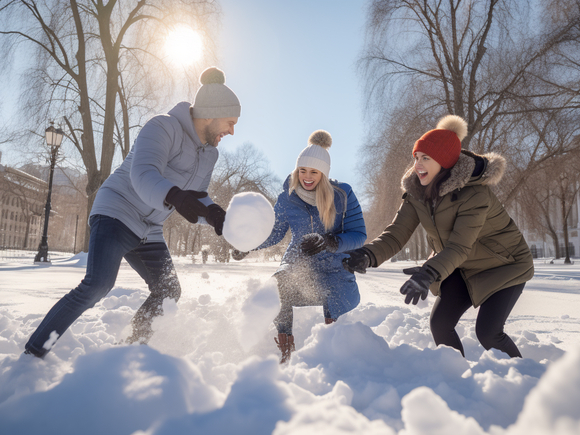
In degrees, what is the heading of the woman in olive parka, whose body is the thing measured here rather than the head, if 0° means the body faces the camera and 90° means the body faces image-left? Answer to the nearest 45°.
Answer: approximately 45°

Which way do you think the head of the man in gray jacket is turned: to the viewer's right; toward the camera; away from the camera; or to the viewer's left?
to the viewer's right

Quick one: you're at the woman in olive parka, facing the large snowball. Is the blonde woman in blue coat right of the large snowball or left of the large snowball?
right

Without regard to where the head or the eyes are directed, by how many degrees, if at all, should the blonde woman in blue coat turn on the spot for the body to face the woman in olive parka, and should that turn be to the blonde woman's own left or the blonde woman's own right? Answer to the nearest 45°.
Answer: approximately 90° to the blonde woman's own left

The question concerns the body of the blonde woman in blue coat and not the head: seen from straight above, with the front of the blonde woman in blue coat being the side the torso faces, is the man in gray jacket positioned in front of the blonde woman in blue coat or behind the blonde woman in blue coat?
in front

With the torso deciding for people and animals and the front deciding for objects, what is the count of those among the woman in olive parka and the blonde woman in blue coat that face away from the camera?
0

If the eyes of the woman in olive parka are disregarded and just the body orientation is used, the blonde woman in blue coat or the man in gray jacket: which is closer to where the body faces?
the man in gray jacket

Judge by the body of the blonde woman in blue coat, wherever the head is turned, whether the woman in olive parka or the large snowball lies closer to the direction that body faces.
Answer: the large snowball

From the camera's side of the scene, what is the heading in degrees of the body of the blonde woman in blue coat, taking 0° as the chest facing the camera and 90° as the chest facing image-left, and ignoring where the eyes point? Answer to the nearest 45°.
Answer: approximately 45°
